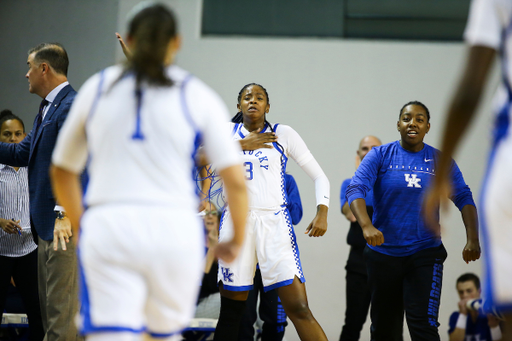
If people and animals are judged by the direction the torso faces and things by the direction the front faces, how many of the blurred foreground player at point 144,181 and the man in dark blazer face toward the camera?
0

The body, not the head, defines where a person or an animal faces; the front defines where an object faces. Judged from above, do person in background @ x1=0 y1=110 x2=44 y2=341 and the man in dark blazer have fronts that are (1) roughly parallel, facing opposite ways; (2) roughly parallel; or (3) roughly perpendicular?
roughly perpendicular

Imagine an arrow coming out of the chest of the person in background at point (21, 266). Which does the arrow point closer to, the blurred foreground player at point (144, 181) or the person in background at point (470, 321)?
the blurred foreground player

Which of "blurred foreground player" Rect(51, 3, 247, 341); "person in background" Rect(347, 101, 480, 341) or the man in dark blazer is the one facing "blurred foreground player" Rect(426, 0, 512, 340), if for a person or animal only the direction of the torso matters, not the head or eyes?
the person in background

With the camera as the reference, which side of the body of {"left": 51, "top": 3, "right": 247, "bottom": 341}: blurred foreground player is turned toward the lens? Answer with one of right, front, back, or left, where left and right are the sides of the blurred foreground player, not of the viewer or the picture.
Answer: back

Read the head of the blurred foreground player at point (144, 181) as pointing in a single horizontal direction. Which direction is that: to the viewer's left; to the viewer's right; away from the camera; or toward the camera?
away from the camera
